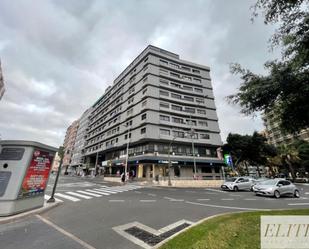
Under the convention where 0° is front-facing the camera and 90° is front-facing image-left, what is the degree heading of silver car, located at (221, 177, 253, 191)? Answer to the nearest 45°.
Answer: approximately 45°

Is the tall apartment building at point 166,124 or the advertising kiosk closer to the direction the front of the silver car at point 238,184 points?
the advertising kiosk

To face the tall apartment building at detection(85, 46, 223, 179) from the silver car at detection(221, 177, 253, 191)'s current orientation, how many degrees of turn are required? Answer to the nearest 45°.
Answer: approximately 90° to its right

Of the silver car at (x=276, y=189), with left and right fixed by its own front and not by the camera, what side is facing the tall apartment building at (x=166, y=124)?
right
